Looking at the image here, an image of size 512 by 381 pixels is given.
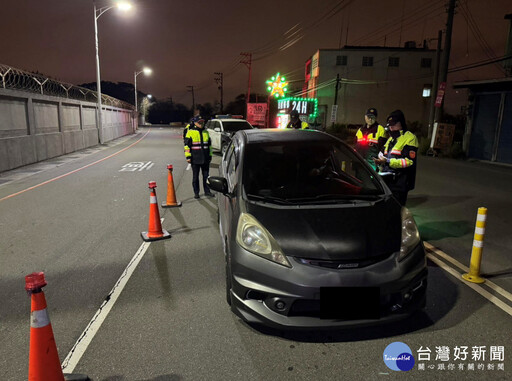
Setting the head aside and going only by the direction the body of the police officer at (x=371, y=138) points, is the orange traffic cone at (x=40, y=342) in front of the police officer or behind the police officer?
in front

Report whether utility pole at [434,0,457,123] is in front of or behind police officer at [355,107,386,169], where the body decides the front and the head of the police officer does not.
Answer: behind

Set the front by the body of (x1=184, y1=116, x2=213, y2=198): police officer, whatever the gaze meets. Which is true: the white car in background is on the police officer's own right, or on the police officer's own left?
on the police officer's own left

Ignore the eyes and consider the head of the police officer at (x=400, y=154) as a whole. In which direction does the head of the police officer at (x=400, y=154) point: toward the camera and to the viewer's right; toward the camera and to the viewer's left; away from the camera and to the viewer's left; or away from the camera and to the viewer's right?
toward the camera and to the viewer's left

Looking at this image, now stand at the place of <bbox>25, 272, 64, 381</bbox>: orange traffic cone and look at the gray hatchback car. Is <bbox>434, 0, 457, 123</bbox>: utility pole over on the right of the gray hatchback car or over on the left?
left

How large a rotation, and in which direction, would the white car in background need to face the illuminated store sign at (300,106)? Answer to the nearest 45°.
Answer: approximately 135° to its left

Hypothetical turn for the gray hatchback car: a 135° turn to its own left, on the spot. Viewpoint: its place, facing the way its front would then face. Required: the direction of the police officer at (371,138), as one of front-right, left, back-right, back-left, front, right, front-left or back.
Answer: front

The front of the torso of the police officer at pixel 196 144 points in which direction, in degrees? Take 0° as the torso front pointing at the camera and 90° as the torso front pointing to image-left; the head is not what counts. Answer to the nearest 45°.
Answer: approximately 315°

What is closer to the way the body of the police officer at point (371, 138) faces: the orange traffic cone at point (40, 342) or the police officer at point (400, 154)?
the orange traffic cone

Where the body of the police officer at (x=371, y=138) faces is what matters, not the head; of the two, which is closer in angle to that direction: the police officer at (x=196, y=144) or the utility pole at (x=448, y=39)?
the police officer

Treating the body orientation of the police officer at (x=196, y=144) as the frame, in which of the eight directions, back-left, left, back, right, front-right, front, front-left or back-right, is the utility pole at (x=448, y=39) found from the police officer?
left

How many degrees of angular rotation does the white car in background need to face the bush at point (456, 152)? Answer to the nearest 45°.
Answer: approximately 45° to its left
